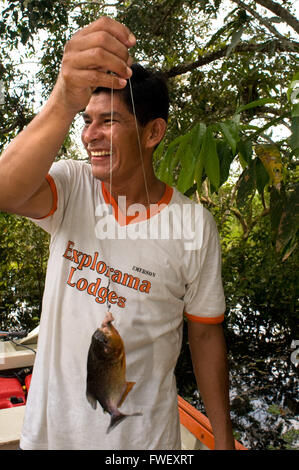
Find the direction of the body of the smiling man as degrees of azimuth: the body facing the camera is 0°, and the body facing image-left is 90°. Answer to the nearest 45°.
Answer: approximately 45°

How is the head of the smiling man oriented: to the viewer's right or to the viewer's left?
to the viewer's left
